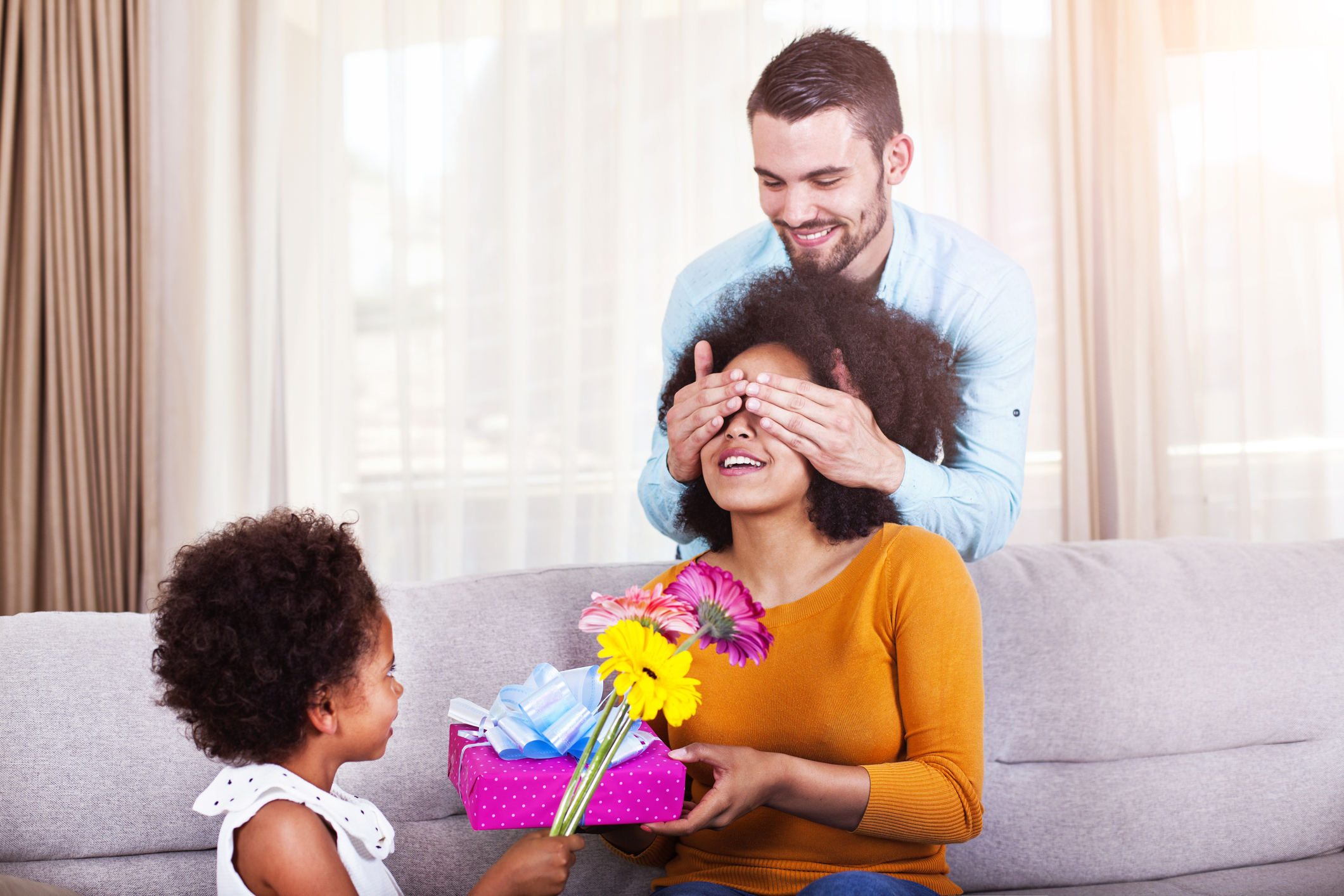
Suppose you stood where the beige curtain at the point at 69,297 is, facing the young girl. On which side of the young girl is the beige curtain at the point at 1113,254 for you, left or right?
left

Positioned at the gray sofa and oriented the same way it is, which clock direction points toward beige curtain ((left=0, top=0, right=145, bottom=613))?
The beige curtain is roughly at 4 o'clock from the gray sofa.

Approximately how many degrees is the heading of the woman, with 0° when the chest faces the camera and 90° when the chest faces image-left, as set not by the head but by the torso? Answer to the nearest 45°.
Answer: approximately 45°

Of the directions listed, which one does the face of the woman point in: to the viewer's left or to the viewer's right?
to the viewer's left

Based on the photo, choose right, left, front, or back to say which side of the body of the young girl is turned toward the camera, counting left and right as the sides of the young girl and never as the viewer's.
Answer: right

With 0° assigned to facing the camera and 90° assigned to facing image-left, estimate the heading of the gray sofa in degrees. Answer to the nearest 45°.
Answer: approximately 0°
